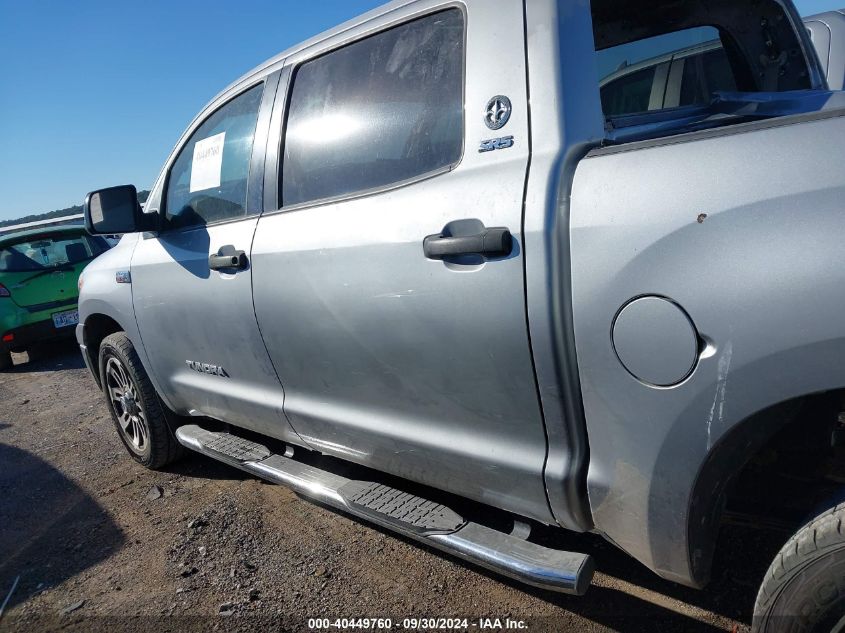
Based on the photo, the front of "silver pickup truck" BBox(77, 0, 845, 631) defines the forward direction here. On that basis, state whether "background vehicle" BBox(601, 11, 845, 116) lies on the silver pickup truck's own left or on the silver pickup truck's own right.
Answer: on the silver pickup truck's own right

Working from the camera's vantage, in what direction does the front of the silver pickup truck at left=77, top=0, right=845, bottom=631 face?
facing away from the viewer and to the left of the viewer

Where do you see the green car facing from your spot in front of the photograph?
facing away from the viewer and to the left of the viewer

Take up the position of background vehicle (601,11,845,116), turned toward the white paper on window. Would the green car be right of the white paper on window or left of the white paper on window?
right

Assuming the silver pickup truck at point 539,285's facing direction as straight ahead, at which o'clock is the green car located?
The green car is roughly at 12 o'clock from the silver pickup truck.

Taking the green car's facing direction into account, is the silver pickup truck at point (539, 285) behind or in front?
behind
